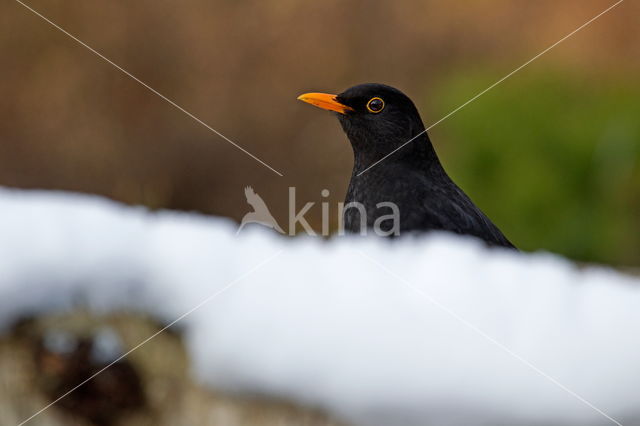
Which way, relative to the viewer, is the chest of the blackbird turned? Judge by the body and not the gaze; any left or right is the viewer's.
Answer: facing to the left of the viewer
